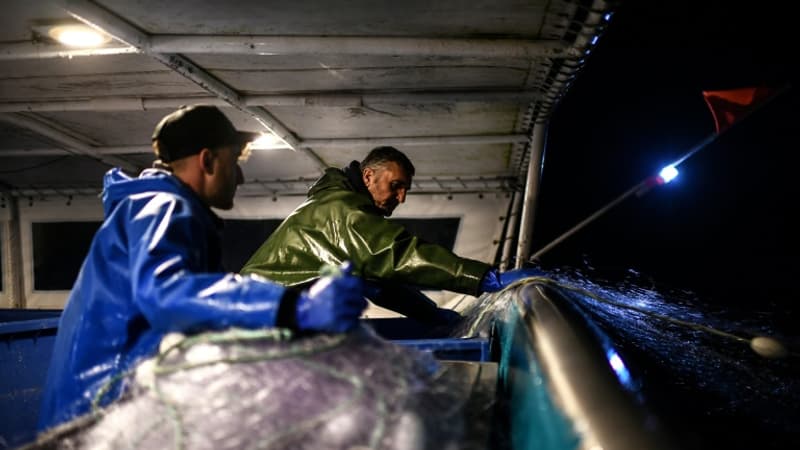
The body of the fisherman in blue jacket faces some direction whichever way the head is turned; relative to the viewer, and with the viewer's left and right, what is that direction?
facing to the right of the viewer

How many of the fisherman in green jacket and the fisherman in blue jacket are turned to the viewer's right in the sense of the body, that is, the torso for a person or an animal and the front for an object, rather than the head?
2

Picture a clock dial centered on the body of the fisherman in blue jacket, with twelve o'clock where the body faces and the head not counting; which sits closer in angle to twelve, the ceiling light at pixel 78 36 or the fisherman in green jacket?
the fisherman in green jacket

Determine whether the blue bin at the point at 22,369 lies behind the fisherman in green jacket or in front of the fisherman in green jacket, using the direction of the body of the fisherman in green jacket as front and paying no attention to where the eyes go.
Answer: behind

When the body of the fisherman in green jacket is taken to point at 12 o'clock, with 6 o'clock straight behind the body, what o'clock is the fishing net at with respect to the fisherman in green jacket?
The fishing net is roughly at 3 o'clock from the fisherman in green jacket.

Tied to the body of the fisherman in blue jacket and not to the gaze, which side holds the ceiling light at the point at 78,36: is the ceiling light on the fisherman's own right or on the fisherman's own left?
on the fisherman's own left

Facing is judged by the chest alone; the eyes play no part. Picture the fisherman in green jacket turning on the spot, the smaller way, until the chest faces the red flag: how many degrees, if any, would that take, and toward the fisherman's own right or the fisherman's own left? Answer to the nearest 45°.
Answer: approximately 45° to the fisherman's own left

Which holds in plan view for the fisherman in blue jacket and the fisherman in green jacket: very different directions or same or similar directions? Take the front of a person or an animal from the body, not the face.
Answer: same or similar directions

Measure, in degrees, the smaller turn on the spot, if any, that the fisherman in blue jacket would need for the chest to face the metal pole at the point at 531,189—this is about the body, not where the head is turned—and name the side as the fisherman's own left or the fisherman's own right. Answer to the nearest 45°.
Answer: approximately 45° to the fisherman's own left

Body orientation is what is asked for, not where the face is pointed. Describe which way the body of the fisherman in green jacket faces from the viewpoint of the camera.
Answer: to the viewer's right
